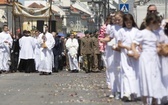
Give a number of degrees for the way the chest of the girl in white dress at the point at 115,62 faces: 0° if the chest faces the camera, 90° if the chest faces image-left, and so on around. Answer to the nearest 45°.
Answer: approximately 45°

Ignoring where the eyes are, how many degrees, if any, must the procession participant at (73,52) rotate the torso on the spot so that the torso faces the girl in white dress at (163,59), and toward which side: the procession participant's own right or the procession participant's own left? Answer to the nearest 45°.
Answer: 0° — they already face them

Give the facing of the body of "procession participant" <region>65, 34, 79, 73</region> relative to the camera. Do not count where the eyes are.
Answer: toward the camera

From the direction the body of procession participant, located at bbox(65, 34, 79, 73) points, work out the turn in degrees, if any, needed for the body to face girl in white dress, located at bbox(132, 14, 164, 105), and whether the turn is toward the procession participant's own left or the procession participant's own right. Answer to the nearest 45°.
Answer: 0° — they already face them

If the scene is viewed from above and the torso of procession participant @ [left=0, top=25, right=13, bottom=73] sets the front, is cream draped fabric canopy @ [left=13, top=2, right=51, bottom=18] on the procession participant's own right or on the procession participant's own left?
on the procession participant's own left
